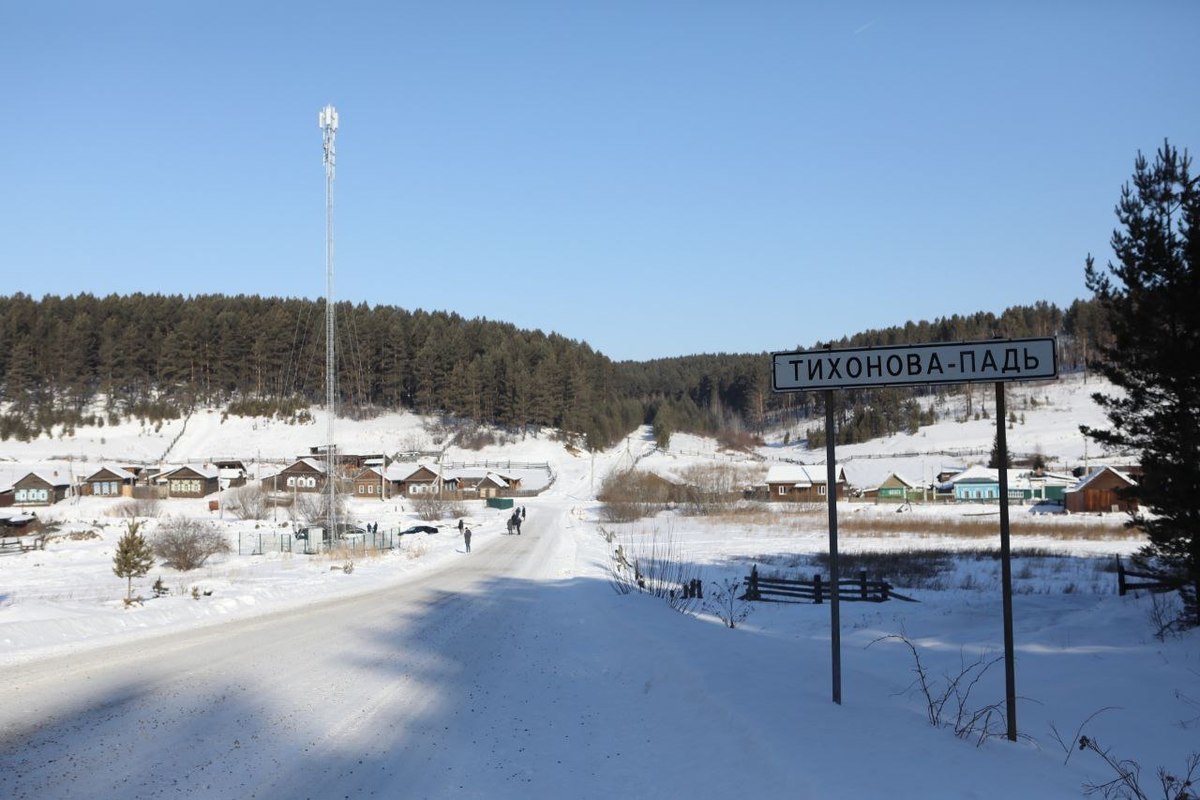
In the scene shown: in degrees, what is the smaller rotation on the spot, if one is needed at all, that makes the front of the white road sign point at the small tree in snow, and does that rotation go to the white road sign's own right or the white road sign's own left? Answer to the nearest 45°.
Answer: approximately 135° to the white road sign's own right

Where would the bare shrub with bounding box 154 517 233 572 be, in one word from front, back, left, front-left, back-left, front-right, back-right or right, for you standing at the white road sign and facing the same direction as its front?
back-right

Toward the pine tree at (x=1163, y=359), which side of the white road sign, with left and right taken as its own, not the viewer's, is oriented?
back

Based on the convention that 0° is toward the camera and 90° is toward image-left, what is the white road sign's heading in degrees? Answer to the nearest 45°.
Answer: approximately 0°

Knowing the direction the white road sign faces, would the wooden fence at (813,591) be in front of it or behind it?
behind

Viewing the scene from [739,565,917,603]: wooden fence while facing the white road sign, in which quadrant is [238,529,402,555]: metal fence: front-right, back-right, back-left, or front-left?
back-right

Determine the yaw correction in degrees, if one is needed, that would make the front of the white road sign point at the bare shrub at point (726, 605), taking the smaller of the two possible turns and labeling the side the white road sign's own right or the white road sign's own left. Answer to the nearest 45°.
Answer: approximately 180°

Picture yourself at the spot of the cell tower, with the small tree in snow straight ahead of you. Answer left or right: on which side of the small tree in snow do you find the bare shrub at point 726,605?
left

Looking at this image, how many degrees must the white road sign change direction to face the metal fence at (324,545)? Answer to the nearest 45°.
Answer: approximately 135° to its right
